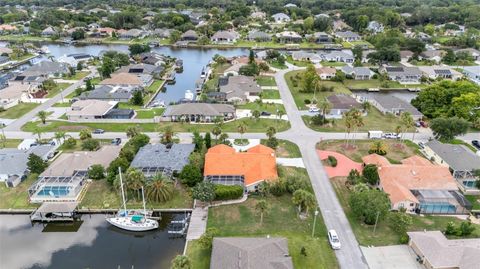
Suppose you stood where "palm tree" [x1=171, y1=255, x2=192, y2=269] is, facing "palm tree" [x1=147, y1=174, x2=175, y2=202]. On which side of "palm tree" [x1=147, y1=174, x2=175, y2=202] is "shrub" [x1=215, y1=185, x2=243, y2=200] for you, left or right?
right

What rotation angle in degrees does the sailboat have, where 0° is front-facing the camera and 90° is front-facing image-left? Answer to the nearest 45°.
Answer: approximately 90°

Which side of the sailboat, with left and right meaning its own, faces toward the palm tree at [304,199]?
back
